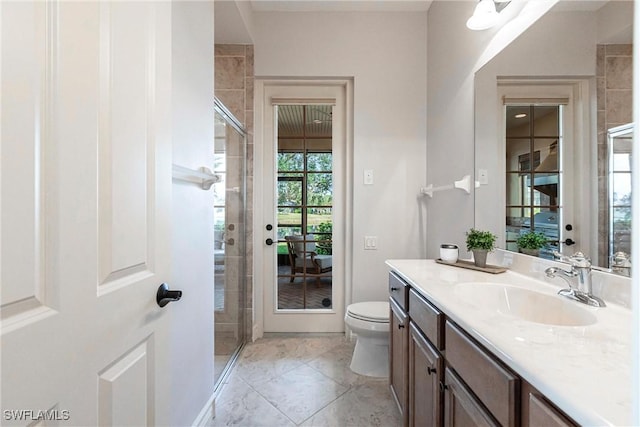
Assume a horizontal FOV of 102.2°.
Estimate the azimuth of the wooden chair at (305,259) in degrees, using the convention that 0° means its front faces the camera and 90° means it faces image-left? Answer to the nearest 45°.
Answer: approximately 315°

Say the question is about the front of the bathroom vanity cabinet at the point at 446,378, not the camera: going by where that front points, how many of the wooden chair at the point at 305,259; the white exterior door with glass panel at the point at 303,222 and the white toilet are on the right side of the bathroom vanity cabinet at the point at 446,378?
3

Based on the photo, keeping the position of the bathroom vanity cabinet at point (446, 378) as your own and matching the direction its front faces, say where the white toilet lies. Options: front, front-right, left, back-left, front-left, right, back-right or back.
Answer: right

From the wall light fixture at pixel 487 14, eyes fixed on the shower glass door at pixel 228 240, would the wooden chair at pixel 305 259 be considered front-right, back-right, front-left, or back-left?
front-right

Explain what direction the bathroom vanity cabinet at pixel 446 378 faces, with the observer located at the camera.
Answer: facing the viewer and to the left of the viewer

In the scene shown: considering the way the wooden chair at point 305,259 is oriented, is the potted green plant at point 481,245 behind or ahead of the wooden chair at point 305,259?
ahead

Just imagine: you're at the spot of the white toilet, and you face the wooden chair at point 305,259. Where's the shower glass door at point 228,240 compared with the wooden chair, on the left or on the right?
left
